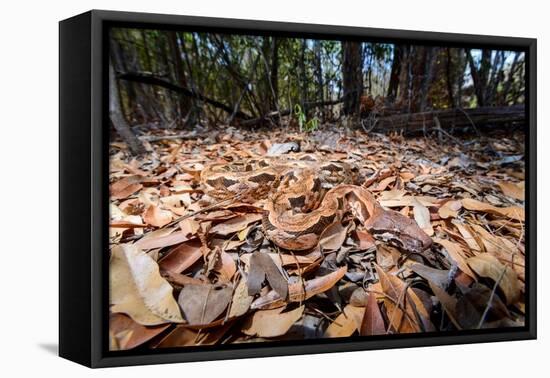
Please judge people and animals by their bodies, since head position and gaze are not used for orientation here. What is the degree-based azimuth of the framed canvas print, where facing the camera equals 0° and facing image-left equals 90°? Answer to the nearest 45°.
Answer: approximately 315°
